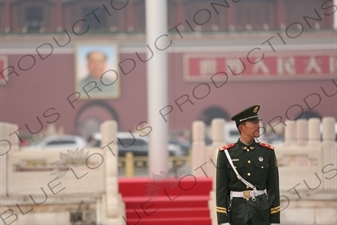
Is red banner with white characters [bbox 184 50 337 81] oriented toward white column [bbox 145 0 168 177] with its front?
yes

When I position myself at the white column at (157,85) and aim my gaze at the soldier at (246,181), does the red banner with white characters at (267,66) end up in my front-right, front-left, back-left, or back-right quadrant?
back-left

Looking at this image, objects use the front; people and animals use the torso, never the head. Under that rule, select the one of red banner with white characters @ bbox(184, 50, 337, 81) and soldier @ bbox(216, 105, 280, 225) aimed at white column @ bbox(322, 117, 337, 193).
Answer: the red banner with white characters

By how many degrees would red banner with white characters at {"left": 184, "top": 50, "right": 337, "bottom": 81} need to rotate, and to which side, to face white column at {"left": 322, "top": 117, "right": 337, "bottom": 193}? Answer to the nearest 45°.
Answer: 0° — it already faces it

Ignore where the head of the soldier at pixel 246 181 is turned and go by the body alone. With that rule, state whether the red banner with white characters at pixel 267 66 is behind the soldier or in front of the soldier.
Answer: behind

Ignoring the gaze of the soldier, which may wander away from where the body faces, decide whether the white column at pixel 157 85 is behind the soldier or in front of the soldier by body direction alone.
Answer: behind

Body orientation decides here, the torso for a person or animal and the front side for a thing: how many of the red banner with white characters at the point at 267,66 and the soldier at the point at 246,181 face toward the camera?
2

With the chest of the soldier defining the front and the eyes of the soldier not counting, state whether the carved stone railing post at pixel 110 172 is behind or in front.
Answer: behind

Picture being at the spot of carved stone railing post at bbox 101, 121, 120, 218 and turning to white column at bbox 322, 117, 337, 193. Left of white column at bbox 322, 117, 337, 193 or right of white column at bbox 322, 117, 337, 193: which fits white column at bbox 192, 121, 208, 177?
left
